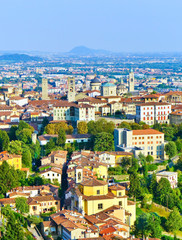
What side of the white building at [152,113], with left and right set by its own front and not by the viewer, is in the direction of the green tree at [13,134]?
right

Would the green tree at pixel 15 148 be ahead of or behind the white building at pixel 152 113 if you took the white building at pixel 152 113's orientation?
ahead

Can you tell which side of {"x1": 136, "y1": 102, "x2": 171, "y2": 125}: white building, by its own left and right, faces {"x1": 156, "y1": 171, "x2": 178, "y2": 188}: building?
front

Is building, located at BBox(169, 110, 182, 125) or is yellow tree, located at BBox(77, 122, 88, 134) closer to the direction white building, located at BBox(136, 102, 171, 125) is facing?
the yellow tree

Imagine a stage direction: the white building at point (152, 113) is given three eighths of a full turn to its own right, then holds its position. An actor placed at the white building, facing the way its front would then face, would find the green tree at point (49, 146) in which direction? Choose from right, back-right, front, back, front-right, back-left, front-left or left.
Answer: left

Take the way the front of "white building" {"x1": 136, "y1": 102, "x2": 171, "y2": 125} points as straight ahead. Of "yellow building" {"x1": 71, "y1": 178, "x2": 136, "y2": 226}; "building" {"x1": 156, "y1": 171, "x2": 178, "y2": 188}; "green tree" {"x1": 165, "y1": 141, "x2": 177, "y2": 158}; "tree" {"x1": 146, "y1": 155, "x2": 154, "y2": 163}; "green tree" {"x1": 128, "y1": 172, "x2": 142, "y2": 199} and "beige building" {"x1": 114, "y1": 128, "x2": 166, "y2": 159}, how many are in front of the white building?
6

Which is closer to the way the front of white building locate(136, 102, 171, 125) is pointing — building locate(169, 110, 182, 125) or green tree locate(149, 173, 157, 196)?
the green tree

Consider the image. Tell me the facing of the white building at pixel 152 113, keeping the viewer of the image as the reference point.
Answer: facing the viewer

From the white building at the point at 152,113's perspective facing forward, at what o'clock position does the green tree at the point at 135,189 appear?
The green tree is roughly at 12 o'clock from the white building.

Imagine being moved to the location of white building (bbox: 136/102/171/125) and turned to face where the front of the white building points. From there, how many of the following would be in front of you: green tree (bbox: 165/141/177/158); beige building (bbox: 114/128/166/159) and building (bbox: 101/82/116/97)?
2

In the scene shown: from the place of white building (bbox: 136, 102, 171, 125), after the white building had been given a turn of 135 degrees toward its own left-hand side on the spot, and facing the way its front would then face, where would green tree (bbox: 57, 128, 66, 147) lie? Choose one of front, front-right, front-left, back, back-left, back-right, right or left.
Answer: back

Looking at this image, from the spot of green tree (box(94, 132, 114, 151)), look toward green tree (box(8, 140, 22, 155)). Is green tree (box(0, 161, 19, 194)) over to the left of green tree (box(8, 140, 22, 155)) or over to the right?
left

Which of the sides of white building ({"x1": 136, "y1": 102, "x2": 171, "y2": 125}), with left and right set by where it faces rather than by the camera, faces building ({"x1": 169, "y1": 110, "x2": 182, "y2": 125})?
left

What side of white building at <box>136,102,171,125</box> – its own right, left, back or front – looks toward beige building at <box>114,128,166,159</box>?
front

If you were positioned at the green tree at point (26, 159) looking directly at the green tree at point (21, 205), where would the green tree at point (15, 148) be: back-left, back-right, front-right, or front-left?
back-right

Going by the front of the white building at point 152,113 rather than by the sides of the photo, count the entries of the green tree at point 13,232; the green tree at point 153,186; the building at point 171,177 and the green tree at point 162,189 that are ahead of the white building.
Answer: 4
